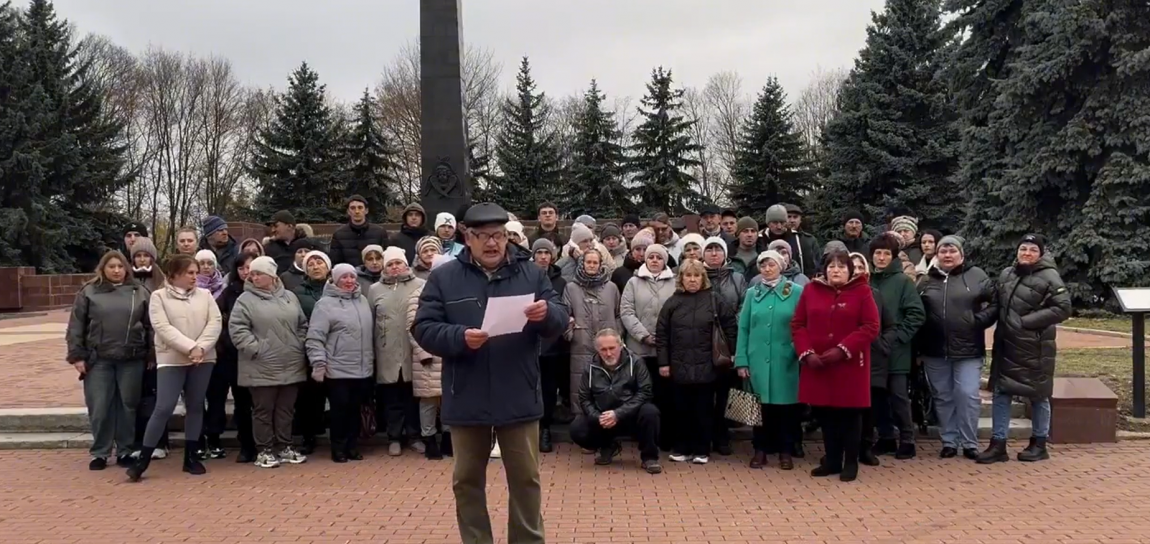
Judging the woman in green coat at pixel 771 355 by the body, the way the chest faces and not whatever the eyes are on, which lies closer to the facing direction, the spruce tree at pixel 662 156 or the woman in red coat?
the woman in red coat

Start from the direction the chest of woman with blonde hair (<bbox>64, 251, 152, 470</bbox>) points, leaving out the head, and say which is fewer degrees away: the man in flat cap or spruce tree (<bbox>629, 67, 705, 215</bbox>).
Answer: the man in flat cap

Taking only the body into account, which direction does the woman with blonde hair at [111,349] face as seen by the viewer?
toward the camera

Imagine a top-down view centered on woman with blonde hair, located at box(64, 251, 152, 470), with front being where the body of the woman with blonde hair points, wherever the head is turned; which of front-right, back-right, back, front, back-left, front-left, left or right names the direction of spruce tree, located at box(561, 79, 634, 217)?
back-left

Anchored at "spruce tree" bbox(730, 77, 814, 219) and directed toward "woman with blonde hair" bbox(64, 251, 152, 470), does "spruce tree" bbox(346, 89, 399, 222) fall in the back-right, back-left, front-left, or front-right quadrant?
front-right

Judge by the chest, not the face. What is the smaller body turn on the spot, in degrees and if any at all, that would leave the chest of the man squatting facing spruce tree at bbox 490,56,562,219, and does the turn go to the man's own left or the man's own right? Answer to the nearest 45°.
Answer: approximately 180°

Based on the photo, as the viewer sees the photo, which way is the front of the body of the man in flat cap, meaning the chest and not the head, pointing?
toward the camera

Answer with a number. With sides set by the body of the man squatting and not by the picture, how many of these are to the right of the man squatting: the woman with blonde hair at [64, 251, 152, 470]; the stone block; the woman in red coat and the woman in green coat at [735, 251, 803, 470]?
1

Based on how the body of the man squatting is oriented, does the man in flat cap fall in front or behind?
in front

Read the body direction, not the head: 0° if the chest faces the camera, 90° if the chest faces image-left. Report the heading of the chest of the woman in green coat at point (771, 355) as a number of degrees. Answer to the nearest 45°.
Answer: approximately 0°

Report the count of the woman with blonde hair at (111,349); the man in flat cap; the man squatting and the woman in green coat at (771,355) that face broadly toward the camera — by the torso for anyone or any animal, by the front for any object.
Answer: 4

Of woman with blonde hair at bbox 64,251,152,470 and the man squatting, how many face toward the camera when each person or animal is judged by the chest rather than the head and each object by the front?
2
